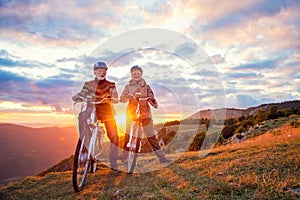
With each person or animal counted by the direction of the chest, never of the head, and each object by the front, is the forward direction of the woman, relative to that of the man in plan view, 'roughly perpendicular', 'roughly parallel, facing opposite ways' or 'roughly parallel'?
roughly parallel

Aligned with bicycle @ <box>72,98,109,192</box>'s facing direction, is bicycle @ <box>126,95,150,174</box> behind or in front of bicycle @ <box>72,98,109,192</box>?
behind

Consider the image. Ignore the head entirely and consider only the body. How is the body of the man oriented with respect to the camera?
toward the camera

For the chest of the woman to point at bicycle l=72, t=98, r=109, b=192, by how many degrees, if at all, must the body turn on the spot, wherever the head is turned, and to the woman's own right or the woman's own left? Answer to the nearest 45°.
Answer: approximately 45° to the woman's own right

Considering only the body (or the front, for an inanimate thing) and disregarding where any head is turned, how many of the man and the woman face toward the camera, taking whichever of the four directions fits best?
2

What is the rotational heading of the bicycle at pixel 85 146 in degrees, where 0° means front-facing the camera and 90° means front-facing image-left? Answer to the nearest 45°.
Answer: approximately 45°

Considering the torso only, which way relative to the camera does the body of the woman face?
toward the camera

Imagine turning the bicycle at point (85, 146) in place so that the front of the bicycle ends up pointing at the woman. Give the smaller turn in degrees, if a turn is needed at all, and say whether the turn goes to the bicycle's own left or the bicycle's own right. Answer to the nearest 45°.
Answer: approximately 180°

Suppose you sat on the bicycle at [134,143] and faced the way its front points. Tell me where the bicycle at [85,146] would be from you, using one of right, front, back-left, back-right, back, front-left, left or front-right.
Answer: front-right

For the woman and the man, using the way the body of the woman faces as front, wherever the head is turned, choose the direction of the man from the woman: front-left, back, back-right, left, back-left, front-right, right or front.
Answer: front-right

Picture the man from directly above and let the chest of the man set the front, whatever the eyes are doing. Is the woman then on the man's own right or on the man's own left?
on the man's own left

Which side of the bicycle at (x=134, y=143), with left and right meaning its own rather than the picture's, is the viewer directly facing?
front

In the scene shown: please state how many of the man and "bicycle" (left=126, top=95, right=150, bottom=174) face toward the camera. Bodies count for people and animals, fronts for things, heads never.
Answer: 2
